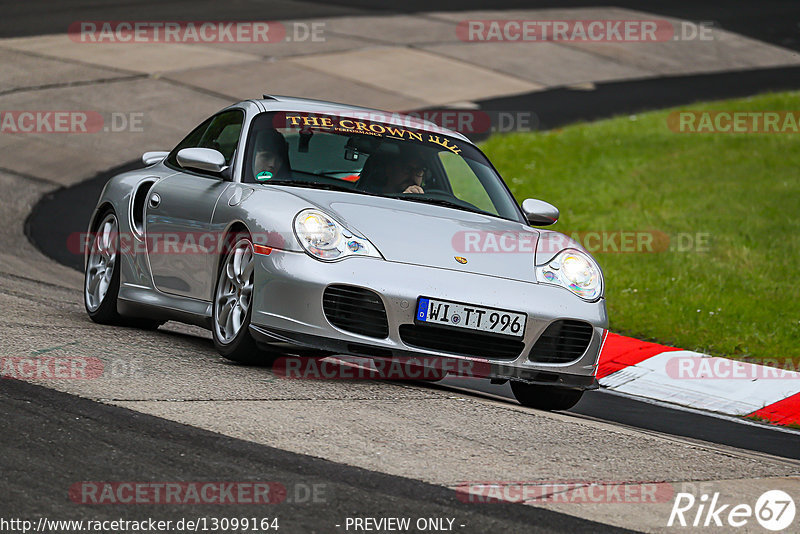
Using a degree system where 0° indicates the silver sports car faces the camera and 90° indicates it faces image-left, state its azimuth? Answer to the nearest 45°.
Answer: approximately 315°

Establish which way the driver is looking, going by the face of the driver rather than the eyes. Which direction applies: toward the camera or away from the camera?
toward the camera
